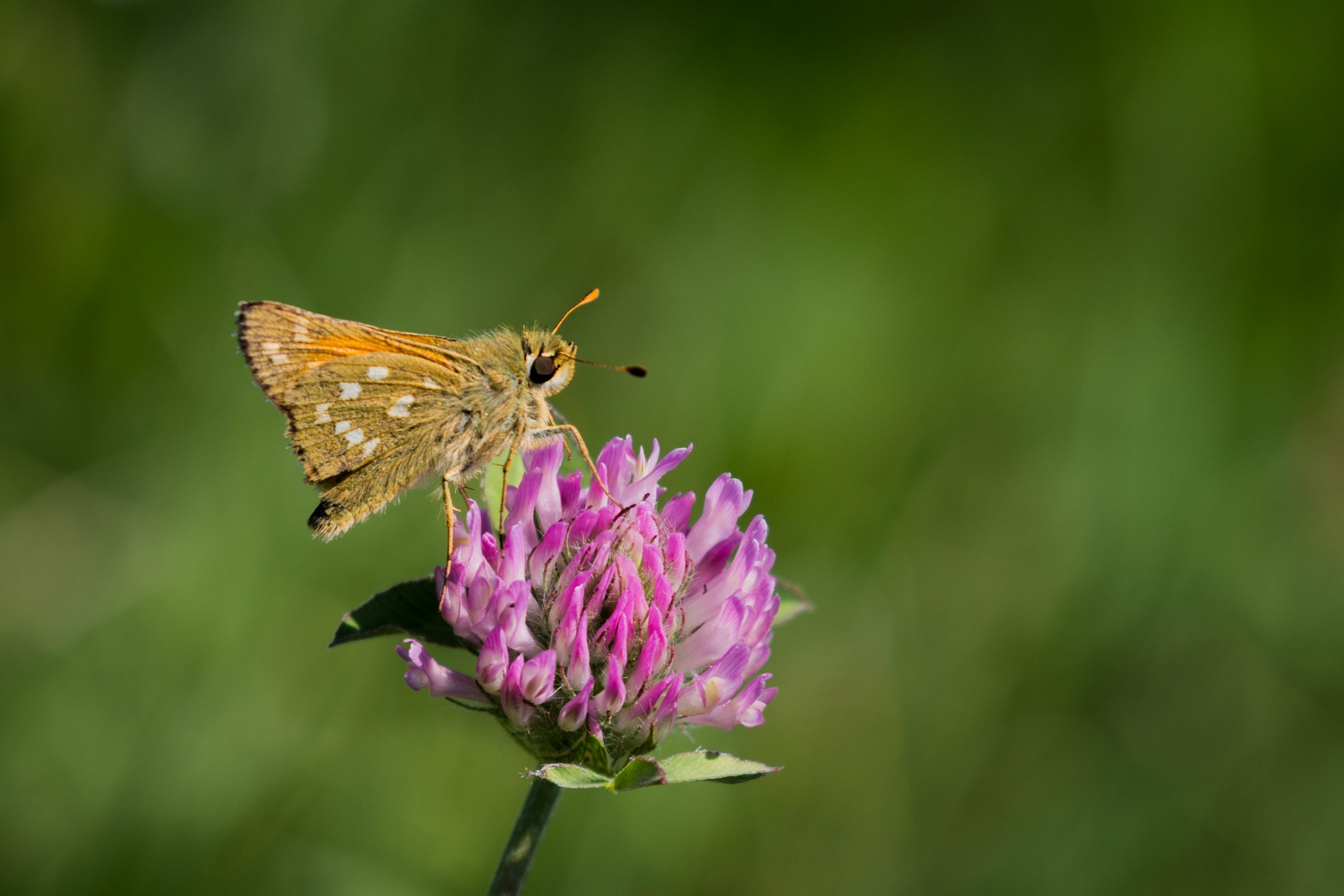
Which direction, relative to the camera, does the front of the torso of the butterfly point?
to the viewer's right
